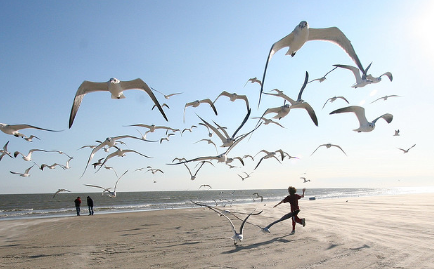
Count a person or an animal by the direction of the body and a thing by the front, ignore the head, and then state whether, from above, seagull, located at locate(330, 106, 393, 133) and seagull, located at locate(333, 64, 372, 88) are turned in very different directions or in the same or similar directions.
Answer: same or similar directions

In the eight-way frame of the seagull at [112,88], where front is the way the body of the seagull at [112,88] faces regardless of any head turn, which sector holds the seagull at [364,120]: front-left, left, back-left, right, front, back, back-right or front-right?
left

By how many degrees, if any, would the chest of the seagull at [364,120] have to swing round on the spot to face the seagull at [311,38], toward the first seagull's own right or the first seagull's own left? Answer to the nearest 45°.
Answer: approximately 45° to the first seagull's own right

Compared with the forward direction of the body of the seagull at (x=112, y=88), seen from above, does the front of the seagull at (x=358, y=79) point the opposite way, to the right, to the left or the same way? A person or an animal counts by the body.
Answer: the same way

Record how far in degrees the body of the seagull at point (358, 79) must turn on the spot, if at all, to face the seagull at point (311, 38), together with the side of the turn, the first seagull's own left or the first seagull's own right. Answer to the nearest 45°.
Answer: approximately 45° to the first seagull's own right

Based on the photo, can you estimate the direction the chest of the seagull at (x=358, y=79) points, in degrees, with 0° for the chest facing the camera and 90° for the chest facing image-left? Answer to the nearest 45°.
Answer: approximately 315°

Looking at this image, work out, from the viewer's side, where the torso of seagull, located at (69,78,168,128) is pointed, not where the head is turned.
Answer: toward the camera

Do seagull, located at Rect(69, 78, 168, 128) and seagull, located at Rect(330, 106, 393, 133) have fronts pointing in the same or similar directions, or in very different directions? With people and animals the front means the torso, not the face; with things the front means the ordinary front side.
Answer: same or similar directions

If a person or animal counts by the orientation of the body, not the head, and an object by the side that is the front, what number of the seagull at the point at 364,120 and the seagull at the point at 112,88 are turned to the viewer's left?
0

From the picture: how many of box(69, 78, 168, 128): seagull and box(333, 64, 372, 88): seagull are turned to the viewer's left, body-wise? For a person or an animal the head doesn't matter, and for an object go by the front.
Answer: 0
